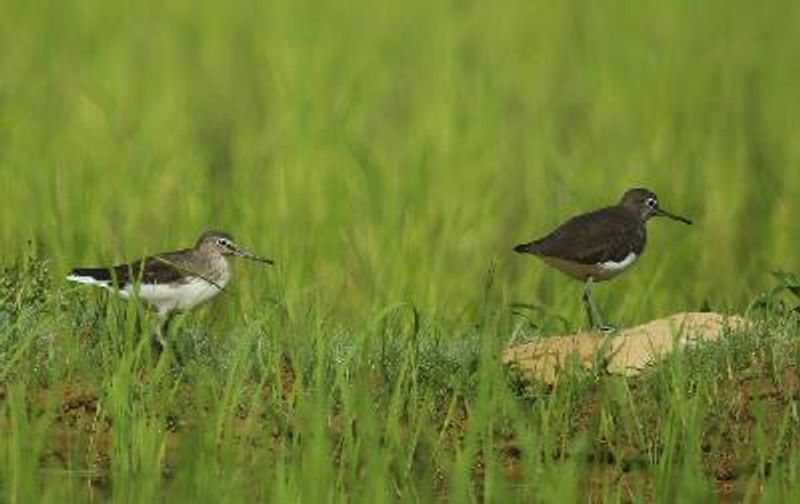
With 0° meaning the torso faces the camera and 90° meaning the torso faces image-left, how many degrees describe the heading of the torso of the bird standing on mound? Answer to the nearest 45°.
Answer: approximately 270°

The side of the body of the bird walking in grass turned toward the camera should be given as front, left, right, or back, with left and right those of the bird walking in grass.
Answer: right

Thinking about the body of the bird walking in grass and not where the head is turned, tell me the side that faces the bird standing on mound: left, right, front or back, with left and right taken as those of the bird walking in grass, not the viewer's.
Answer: front

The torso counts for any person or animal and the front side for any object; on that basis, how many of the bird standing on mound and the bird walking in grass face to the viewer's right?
2

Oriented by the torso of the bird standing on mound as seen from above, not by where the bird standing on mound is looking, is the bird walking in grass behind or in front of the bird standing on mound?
behind

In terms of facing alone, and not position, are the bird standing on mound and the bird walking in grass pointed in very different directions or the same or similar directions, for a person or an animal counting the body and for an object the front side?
same or similar directions
